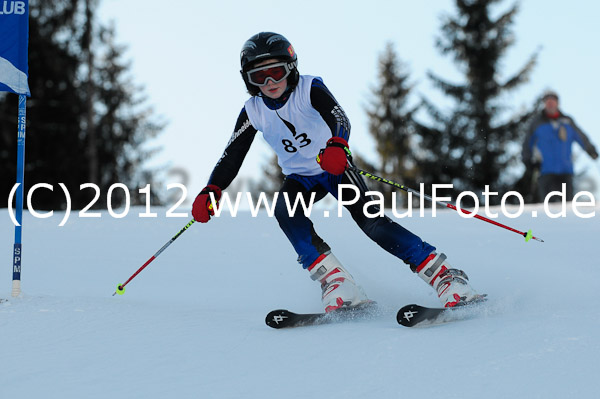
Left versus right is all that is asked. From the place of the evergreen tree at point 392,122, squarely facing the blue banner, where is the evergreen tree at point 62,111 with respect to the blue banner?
right

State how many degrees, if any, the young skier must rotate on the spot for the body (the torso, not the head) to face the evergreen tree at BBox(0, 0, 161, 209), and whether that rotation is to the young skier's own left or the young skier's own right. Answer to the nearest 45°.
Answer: approximately 135° to the young skier's own right

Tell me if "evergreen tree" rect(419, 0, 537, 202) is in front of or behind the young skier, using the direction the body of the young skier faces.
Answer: behind

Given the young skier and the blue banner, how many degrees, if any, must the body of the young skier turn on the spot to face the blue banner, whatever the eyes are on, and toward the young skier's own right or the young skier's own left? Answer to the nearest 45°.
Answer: approximately 90° to the young skier's own right

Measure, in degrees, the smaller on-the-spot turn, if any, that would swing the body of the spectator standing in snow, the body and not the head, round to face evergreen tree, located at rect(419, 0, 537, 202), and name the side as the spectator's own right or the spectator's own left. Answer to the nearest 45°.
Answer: approximately 180°

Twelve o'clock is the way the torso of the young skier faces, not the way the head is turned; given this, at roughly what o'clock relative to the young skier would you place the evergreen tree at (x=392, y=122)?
The evergreen tree is roughly at 6 o'clock from the young skier.

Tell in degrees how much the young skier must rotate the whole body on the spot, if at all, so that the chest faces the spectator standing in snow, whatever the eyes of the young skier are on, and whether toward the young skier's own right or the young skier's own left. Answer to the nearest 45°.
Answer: approximately 135° to the young skier's own left

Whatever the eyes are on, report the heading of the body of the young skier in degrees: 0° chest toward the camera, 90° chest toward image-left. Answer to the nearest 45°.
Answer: approximately 0°

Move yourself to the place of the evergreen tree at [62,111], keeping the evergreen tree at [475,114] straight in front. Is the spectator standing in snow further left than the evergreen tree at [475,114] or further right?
right

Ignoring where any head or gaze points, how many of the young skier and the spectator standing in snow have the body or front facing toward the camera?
2
